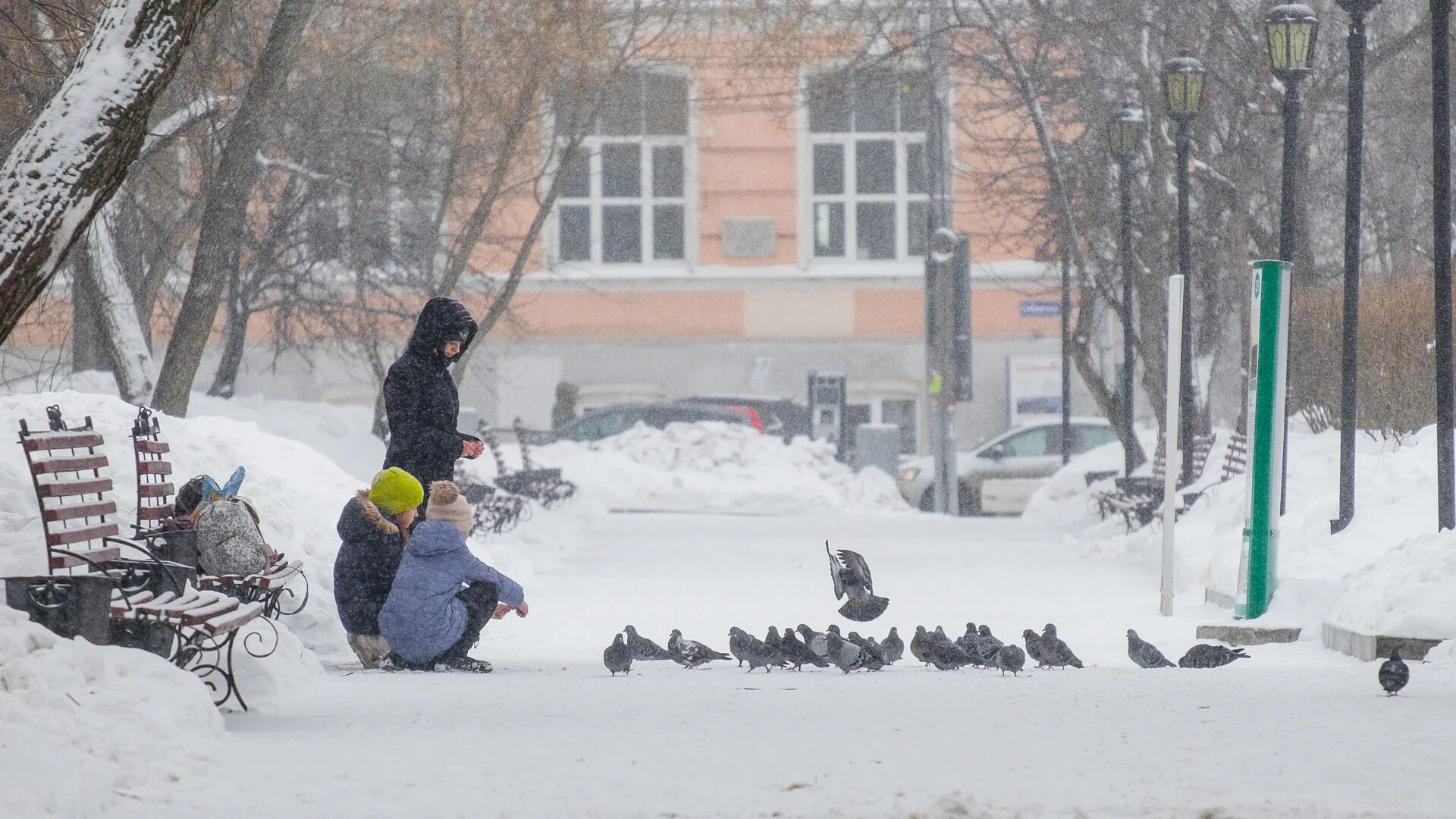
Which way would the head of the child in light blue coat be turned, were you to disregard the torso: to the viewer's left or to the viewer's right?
to the viewer's right

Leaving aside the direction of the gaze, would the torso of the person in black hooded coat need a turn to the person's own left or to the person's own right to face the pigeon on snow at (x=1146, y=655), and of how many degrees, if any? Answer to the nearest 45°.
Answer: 0° — they already face it

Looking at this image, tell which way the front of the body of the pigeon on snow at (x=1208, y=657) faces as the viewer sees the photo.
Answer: to the viewer's left

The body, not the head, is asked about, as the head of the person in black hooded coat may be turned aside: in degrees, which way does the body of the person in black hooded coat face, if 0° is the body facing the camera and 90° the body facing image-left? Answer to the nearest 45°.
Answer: approximately 270°

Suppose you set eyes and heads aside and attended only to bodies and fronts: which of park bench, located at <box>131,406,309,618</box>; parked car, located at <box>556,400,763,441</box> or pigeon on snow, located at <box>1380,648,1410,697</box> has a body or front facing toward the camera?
the pigeon on snow

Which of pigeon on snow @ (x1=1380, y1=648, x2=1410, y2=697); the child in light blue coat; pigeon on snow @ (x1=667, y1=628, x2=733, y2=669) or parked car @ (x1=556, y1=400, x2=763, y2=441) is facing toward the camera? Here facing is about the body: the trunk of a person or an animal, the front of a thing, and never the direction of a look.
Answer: pigeon on snow @ (x1=1380, y1=648, x2=1410, y2=697)

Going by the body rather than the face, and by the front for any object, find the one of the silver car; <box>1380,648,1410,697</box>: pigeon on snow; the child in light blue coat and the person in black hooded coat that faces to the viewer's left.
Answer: the silver car

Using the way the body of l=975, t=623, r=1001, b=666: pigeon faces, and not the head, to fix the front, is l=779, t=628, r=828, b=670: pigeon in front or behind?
in front

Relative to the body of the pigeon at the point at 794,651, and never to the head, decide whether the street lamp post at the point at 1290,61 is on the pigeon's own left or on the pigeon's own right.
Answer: on the pigeon's own right

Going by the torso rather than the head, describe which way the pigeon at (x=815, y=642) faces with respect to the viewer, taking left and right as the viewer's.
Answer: facing to the left of the viewer

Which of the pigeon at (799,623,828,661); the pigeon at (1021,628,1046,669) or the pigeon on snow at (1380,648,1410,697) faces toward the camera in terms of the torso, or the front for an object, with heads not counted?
the pigeon on snow

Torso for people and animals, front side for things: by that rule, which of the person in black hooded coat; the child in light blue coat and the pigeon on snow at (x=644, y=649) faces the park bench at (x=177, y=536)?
the pigeon on snow

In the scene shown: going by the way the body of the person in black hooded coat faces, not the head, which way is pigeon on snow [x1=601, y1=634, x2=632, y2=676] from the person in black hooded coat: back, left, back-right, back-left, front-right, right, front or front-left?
front-right

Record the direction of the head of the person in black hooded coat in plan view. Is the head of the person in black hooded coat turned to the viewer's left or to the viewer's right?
to the viewer's right
